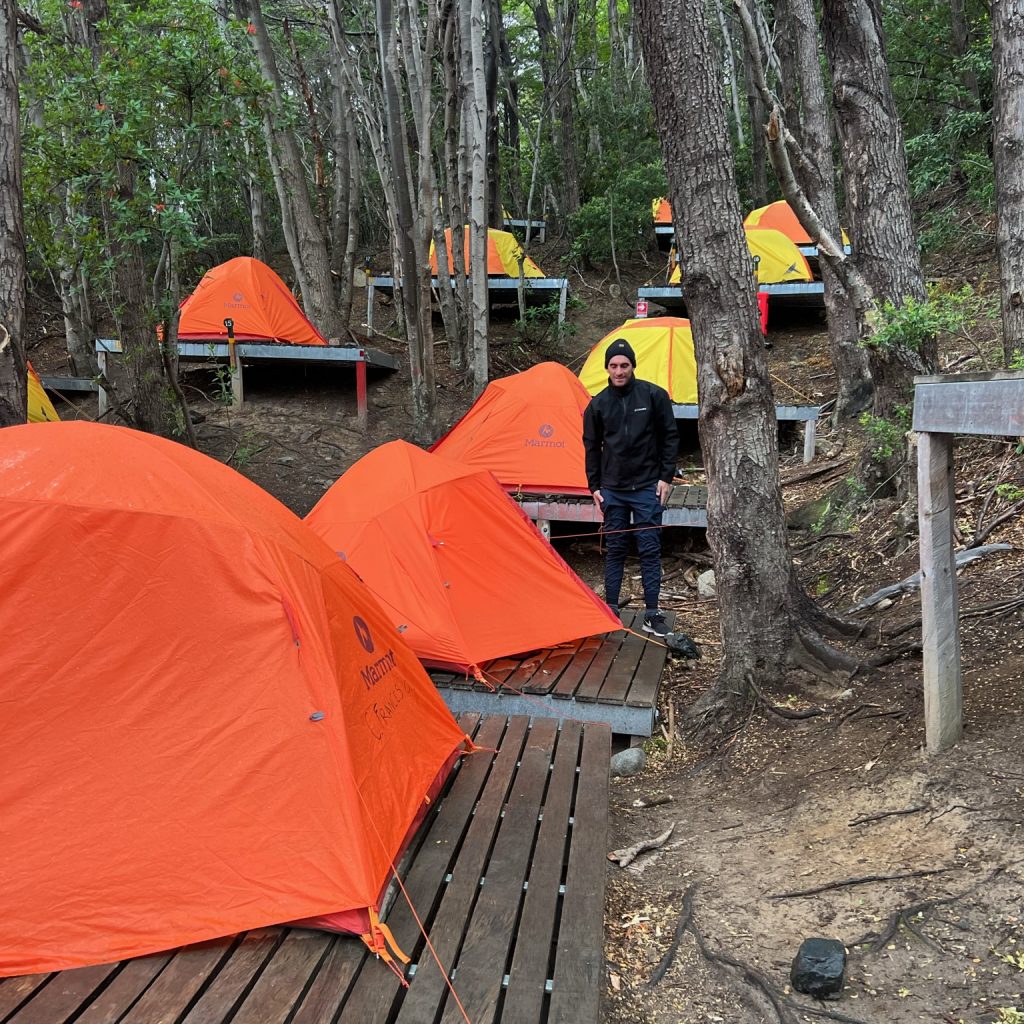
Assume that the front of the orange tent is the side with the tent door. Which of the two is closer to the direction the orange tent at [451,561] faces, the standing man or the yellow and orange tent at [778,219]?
the standing man

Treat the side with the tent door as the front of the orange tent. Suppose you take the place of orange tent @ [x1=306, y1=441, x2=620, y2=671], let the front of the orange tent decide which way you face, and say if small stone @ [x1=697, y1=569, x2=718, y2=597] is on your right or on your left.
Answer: on your left

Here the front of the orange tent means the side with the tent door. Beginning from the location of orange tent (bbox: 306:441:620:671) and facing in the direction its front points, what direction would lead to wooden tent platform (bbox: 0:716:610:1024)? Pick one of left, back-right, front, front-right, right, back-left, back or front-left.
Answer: front-right

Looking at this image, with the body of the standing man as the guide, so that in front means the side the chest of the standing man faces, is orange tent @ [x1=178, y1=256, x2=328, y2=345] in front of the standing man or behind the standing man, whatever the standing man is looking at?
behind

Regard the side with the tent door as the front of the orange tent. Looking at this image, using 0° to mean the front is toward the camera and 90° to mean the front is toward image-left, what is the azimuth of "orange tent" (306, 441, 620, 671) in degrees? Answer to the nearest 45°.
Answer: approximately 315°

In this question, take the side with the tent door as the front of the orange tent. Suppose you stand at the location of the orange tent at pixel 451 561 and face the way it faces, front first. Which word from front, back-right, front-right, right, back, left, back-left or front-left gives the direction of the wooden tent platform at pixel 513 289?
back-left

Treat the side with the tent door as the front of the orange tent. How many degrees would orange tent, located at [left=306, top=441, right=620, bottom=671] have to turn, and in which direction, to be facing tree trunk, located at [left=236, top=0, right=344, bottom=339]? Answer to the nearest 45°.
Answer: approximately 135° to its left

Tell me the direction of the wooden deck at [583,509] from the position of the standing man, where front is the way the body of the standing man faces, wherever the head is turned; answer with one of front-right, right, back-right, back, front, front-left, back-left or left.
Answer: back

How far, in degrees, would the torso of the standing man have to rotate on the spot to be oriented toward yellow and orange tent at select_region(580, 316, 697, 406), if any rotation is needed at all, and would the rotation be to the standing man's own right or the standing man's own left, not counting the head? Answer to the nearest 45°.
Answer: approximately 180°
